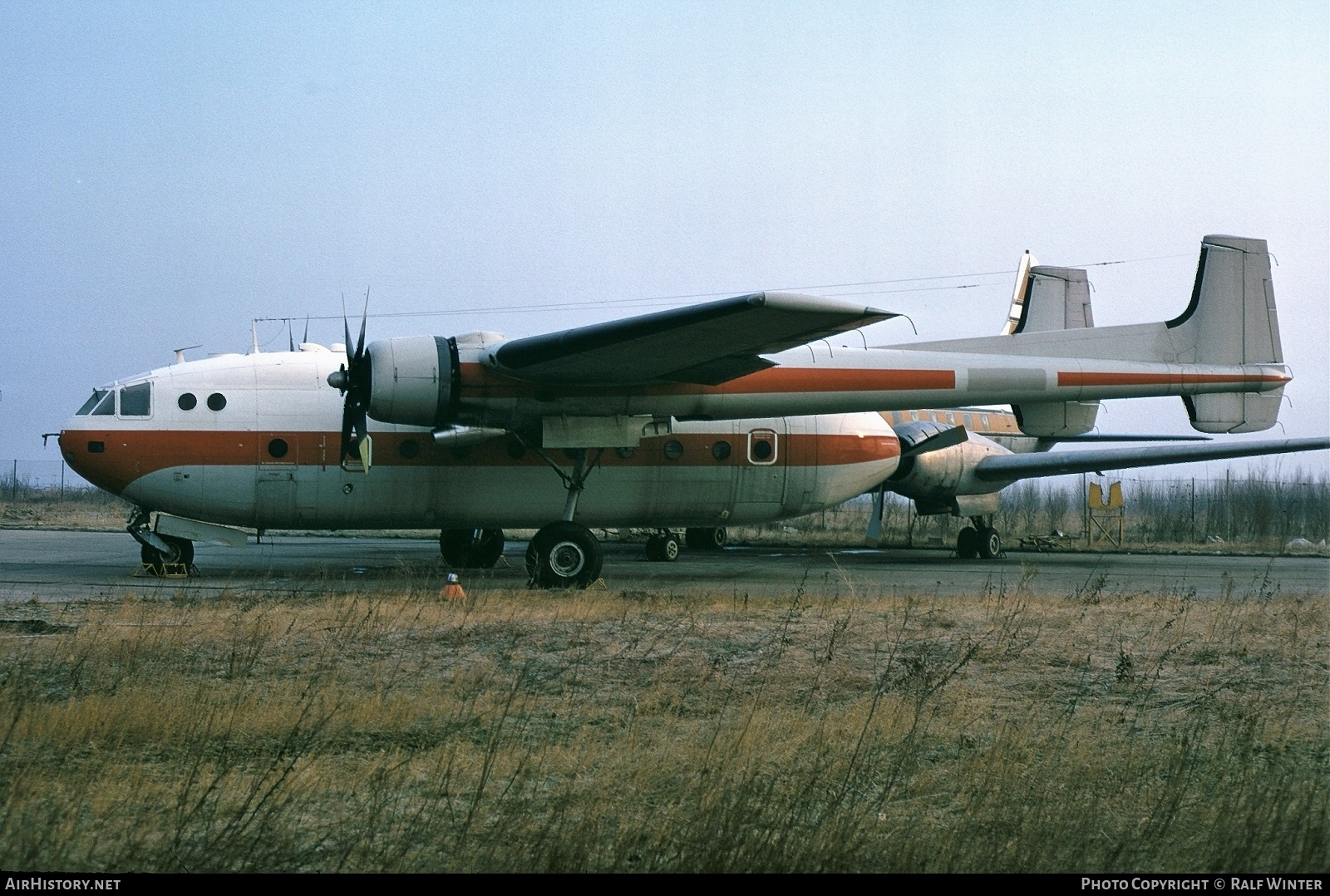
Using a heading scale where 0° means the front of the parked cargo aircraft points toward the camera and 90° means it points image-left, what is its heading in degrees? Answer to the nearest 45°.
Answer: approximately 90°

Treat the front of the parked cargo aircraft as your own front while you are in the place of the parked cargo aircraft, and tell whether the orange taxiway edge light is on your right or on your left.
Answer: on your left
